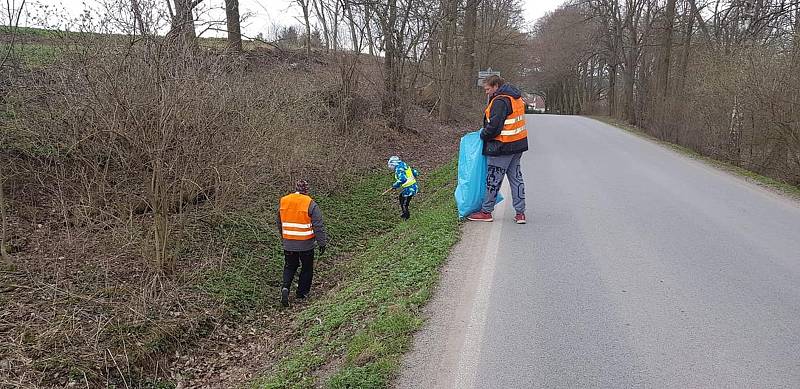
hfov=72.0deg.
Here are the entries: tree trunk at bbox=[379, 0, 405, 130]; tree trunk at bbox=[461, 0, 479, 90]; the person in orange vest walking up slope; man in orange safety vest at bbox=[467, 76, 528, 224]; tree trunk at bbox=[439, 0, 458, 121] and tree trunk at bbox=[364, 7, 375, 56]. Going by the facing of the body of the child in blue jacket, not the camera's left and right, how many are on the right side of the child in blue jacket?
4

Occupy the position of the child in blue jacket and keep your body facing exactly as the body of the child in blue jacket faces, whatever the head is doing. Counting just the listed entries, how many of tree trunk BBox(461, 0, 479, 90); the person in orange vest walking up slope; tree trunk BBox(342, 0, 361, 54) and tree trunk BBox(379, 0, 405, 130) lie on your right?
3

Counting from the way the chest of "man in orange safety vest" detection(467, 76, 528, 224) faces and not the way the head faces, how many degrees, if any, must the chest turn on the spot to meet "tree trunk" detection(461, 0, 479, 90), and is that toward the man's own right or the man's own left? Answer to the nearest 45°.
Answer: approximately 90° to the man's own right

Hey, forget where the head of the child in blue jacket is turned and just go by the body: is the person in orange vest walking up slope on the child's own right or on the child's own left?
on the child's own left

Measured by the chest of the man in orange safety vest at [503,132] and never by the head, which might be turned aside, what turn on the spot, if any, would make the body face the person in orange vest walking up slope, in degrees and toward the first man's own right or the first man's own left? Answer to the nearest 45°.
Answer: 0° — they already face them

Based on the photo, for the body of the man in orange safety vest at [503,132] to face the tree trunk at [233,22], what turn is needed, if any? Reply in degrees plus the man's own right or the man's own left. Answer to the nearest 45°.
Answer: approximately 45° to the man's own right

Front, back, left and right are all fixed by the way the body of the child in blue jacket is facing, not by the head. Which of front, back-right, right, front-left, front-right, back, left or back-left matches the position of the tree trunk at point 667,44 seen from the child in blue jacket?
back-right

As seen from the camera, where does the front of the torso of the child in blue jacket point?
to the viewer's left

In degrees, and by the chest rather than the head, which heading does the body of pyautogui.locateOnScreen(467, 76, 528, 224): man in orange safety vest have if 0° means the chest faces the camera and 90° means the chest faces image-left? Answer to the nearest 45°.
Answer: approximately 90°
